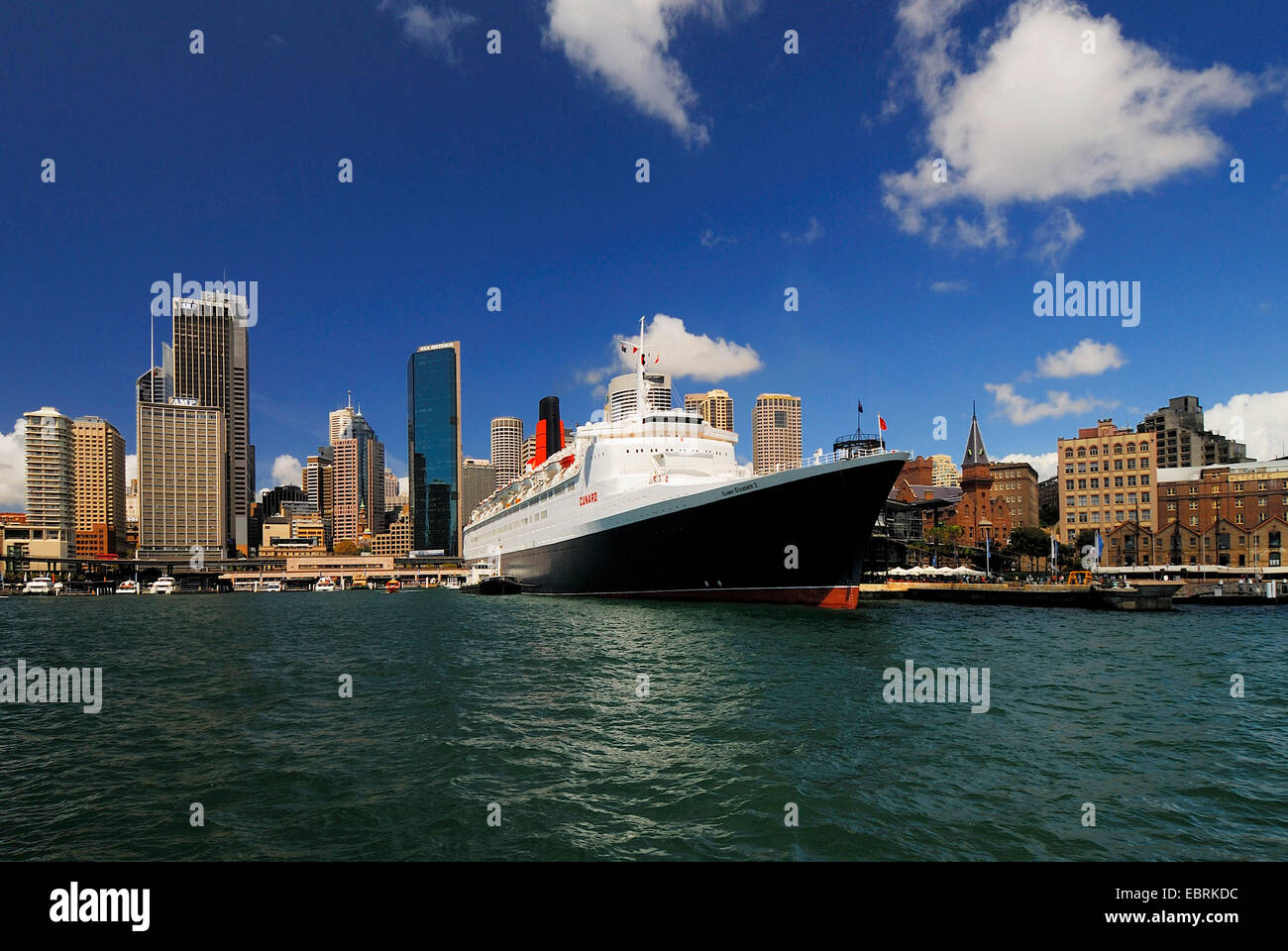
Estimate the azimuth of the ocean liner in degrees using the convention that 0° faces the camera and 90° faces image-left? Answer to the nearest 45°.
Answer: approximately 315°
